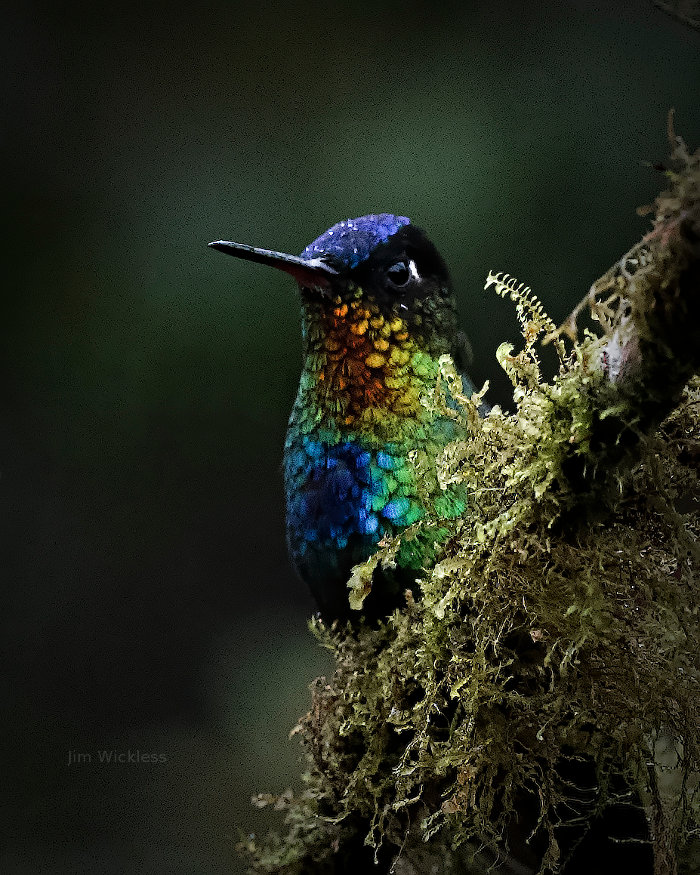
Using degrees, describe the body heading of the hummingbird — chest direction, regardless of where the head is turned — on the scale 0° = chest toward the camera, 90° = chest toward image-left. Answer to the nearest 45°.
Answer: approximately 45°
